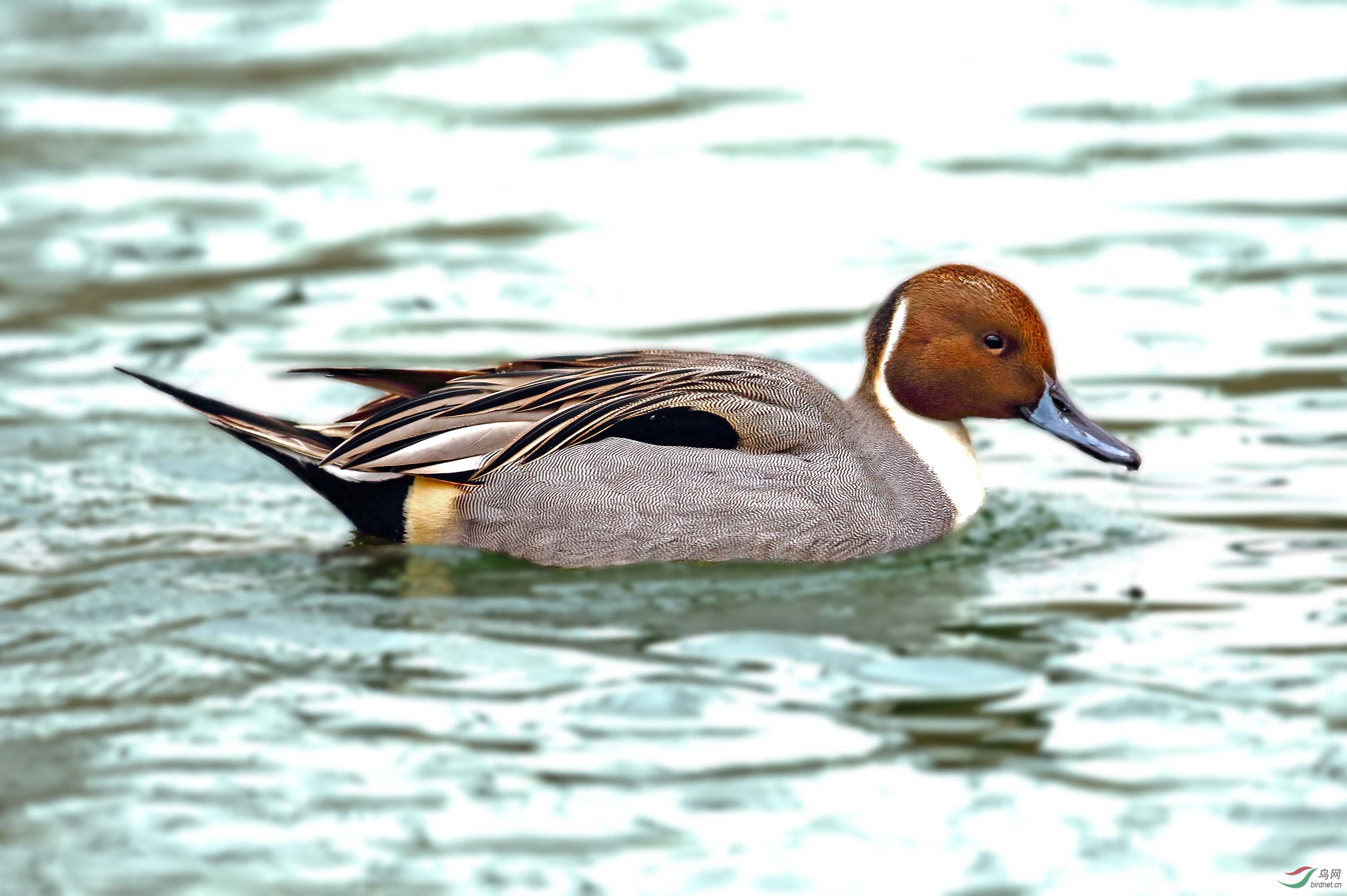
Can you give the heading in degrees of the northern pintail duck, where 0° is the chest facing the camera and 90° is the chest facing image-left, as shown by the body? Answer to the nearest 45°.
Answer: approximately 270°
